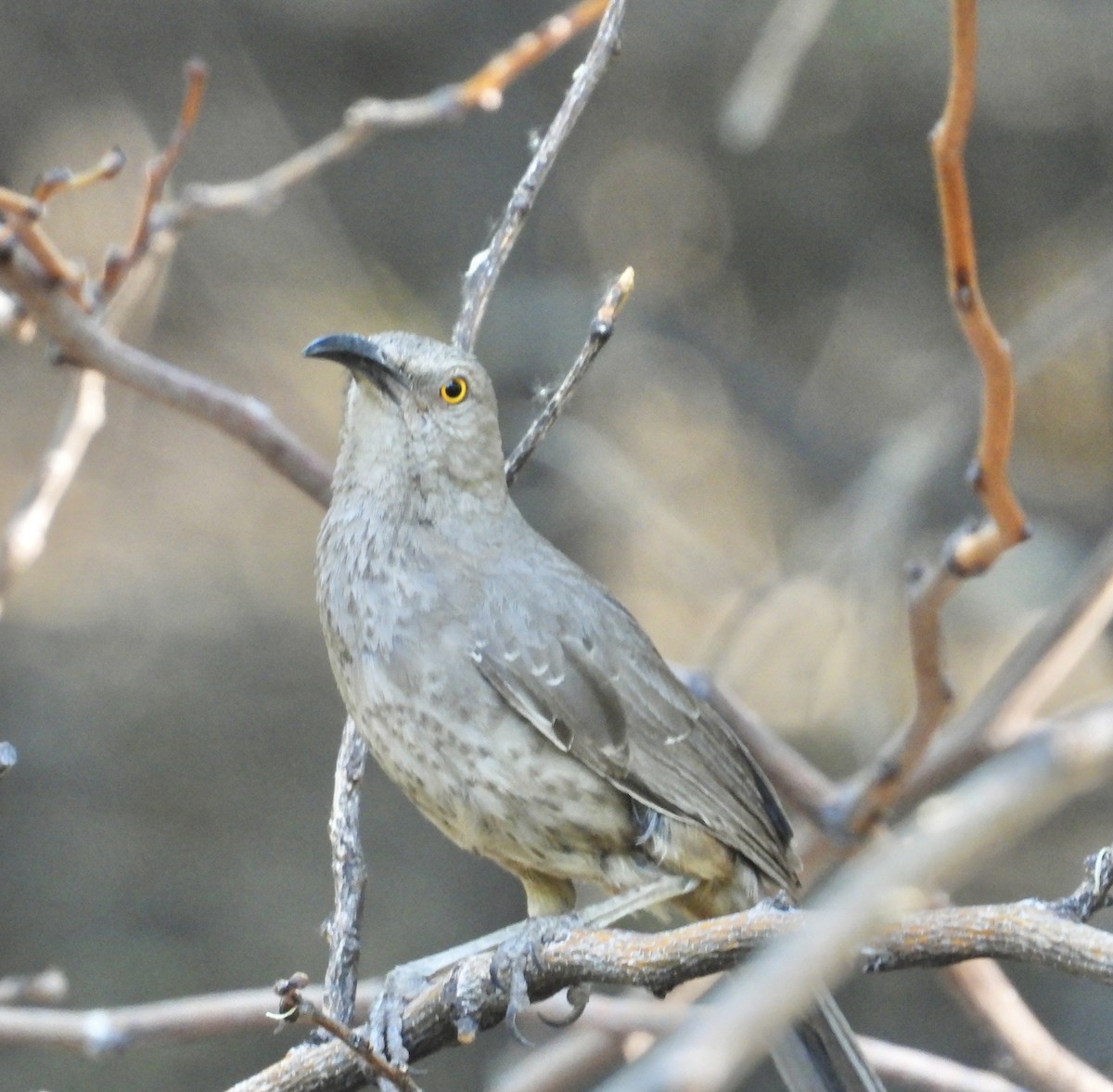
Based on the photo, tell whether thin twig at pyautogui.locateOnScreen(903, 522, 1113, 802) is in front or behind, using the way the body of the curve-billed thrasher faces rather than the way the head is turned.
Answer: behind

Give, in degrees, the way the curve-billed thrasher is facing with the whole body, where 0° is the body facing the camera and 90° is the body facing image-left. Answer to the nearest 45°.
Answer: approximately 45°

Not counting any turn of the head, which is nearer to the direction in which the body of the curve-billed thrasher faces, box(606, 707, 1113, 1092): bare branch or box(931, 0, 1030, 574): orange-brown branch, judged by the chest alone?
the bare branch

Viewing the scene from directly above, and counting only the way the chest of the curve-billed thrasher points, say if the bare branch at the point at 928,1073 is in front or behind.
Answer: behind

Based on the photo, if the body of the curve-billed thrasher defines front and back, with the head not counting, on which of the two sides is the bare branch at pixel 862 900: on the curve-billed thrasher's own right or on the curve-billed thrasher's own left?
on the curve-billed thrasher's own left
